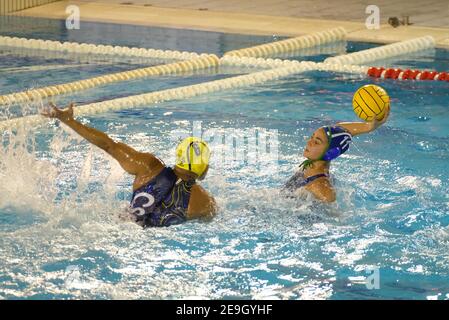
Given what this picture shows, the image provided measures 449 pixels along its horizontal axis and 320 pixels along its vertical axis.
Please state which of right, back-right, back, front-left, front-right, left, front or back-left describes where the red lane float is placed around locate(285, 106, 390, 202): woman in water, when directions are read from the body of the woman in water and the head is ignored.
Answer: right

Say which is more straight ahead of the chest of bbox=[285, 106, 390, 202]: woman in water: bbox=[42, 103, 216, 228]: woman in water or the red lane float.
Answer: the woman in water

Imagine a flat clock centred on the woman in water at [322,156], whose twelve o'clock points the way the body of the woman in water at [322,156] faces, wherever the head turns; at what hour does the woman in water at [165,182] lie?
the woman in water at [165,182] is roughly at 11 o'clock from the woman in water at [322,156].

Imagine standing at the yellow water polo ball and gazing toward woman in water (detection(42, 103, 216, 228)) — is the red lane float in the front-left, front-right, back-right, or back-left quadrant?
back-right

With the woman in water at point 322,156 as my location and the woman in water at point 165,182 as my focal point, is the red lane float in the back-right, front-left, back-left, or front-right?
back-right

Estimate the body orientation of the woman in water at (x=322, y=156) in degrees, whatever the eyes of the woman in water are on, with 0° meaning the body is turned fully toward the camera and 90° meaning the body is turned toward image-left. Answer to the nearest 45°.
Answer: approximately 90°
